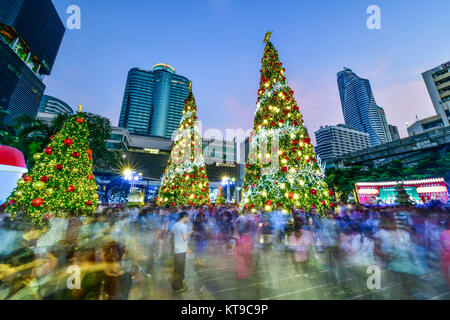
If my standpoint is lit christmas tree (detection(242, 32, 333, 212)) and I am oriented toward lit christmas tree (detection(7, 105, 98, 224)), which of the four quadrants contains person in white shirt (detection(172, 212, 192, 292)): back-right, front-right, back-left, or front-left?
front-left

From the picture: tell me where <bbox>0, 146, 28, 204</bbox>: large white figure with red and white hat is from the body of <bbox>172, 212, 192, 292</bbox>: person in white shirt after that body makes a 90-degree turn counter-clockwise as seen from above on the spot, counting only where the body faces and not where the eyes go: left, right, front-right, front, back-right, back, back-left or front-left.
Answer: front-left

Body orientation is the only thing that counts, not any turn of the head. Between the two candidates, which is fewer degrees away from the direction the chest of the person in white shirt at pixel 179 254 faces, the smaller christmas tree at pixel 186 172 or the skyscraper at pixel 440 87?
the skyscraper

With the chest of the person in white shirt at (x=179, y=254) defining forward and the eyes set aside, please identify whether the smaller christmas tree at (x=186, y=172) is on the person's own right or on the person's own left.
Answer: on the person's own left

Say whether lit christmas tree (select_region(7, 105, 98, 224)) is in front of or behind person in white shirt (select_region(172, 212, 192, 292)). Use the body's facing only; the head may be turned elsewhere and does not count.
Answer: behind

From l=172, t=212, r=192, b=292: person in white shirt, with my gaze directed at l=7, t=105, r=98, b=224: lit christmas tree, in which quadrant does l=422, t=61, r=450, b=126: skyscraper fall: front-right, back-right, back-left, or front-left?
back-right

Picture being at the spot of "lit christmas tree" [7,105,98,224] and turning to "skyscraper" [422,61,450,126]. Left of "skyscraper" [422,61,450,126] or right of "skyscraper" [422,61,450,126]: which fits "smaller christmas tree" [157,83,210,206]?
left
